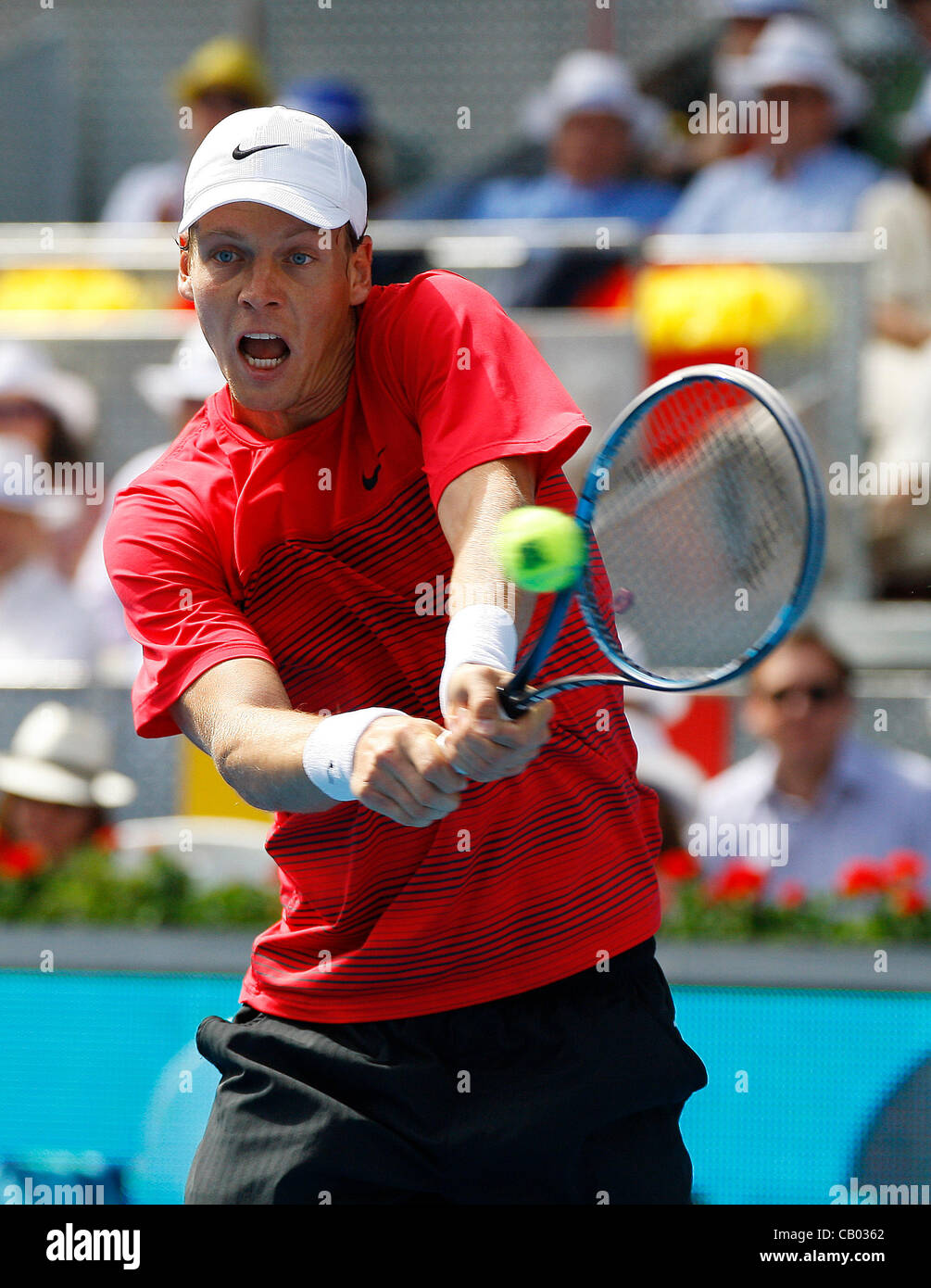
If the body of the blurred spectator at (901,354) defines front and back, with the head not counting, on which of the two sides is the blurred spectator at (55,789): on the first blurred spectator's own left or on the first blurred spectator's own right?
on the first blurred spectator's own right

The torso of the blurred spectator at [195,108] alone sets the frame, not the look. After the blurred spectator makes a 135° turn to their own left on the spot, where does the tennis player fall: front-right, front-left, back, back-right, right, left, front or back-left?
back-right

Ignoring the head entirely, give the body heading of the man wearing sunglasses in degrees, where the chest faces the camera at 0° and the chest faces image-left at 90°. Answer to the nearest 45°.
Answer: approximately 0°

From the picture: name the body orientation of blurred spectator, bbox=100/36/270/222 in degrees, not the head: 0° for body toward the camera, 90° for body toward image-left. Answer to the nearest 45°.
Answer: approximately 0°

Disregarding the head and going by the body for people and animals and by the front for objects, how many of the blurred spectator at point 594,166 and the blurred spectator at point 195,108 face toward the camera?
2
